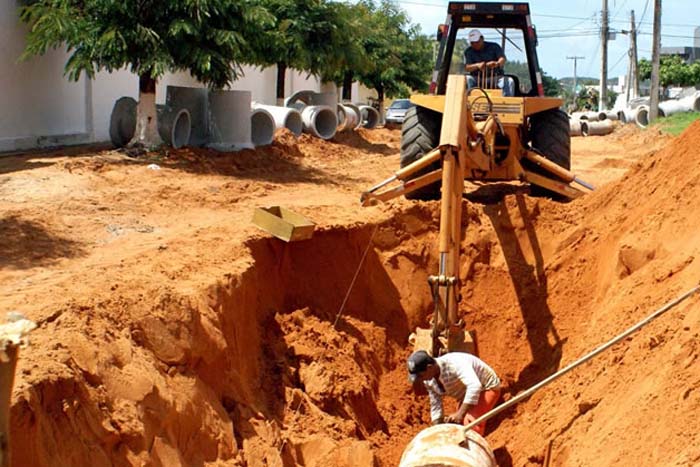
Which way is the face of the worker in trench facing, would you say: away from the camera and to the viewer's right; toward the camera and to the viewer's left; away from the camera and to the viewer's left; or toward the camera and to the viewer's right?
toward the camera and to the viewer's left

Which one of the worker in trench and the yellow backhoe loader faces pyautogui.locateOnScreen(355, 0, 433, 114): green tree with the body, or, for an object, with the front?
the yellow backhoe loader

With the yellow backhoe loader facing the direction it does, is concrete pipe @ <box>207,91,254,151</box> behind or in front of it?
in front

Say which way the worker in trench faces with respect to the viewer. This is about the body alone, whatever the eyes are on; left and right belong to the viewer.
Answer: facing the viewer and to the left of the viewer

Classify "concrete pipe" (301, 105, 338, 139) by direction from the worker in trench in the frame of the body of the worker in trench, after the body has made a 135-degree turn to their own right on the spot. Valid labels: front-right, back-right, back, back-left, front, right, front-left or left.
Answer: front

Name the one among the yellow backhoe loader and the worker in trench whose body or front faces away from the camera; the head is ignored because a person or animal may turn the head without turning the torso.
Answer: the yellow backhoe loader

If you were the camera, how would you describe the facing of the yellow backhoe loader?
facing away from the viewer

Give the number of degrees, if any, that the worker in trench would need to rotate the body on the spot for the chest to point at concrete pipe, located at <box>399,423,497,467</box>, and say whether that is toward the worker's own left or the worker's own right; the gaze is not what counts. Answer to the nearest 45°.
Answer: approximately 45° to the worker's own left

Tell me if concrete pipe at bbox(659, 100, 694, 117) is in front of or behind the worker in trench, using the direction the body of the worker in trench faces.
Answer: behind

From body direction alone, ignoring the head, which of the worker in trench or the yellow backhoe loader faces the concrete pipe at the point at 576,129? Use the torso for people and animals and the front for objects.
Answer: the yellow backhoe loader

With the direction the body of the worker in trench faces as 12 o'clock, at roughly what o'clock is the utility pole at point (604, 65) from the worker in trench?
The utility pole is roughly at 5 o'clock from the worker in trench.

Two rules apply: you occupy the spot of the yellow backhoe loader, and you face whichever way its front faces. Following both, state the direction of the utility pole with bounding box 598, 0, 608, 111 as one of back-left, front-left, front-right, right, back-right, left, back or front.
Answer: front

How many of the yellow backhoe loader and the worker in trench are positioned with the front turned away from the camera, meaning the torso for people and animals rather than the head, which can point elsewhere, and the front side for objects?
1

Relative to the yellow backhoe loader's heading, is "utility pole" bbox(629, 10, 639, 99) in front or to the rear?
in front

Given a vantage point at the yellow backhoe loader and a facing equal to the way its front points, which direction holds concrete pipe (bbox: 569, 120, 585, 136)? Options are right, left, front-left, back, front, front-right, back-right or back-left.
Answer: front
